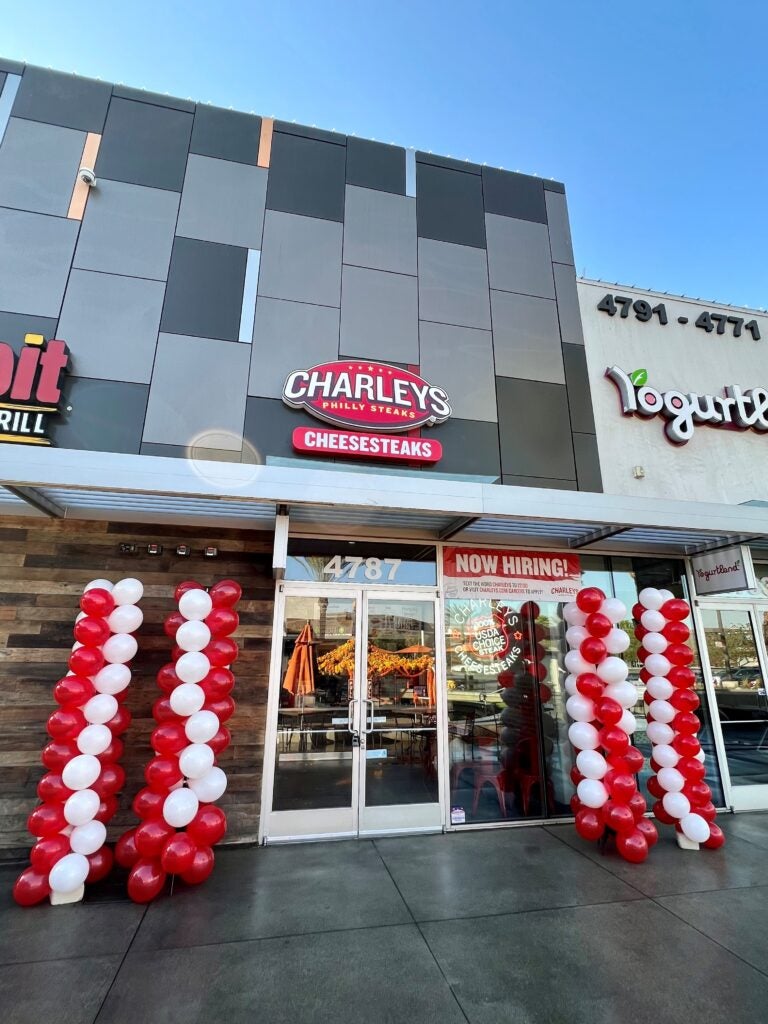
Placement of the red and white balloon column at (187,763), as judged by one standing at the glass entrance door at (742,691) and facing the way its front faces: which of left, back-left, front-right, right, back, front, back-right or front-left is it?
front-right

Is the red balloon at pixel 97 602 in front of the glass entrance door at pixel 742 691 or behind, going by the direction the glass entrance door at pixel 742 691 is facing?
in front

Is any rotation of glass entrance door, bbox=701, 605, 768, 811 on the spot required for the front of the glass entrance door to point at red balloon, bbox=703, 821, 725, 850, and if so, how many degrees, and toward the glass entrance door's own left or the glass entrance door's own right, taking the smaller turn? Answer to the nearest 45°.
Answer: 0° — it already faces it

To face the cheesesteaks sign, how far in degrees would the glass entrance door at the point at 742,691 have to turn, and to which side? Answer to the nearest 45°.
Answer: approximately 45° to its right

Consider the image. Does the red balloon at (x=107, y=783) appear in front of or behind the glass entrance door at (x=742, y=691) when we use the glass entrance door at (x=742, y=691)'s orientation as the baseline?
in front

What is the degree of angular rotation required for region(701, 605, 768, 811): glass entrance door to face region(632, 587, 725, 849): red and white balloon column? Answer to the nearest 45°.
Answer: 0° — it already faces it

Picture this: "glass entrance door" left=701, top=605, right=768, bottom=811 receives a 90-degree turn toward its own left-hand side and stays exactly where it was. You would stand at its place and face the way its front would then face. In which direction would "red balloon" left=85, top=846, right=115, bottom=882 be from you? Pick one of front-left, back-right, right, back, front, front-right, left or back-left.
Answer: back-right

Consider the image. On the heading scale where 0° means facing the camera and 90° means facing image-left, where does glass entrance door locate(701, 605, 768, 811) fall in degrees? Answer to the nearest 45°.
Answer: approximately 0°

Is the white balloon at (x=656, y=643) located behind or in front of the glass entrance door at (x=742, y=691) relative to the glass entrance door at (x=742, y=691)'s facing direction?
in front
